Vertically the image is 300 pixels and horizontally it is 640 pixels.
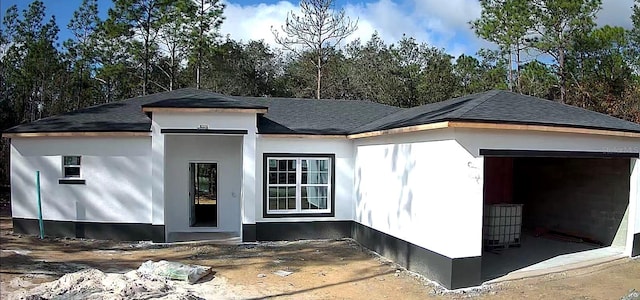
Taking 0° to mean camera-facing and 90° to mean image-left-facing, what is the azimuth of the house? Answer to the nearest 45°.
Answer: approximately 0°

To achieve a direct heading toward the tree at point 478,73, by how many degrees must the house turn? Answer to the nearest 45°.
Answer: approximately 135° to its left

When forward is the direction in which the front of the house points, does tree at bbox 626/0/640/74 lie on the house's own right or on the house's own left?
on the house's own left

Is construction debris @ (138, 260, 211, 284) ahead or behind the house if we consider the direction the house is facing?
ahead

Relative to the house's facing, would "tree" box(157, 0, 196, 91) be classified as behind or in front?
behind

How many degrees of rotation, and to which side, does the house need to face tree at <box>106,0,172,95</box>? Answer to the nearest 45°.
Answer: approximately 135° to its right

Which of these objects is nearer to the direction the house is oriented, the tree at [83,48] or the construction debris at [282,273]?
the construction debris

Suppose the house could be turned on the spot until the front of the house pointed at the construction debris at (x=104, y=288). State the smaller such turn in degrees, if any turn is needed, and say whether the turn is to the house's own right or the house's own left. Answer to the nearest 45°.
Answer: approximately 45° to the house's own right
